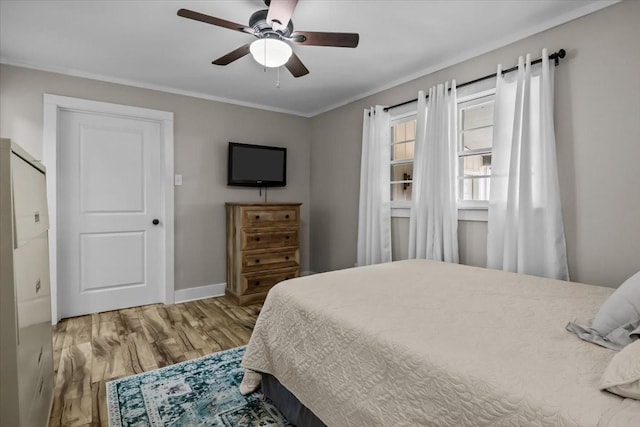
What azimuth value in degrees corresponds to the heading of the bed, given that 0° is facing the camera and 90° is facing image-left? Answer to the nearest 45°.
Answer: approximately 135°

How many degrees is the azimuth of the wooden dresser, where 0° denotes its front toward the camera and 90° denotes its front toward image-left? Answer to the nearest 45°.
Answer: approximately 315°

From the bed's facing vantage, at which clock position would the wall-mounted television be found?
The wall-mounted television is roughly at 12 o'clock from the bed.

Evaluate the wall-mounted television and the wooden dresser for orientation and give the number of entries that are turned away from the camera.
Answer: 0

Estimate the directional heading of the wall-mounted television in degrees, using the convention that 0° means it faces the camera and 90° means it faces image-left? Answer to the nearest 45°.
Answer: approximately 315°
